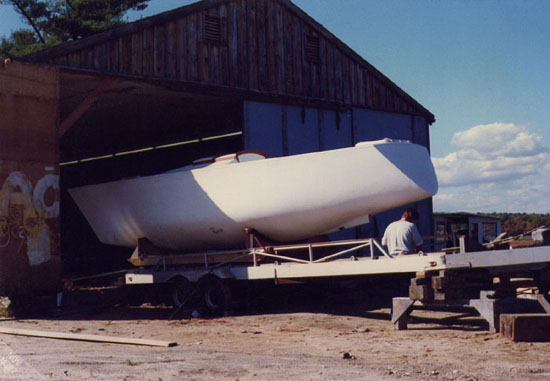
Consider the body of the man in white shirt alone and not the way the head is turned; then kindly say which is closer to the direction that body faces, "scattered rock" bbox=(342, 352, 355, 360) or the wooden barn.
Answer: the wooden barn

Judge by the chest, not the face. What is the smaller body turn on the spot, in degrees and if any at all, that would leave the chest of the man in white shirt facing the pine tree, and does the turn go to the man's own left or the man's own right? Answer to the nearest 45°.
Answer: approximately 90° to the man's own left

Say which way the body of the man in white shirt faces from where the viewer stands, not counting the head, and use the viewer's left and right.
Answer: facing away from the viewer and to the right of the viewer

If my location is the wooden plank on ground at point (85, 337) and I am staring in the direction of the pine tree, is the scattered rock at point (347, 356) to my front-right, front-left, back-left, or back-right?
back-right

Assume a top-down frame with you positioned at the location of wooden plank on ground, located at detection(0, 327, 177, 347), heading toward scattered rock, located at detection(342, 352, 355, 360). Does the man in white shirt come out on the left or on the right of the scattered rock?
left

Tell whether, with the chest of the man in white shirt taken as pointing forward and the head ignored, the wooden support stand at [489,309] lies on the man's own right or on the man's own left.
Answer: on the man's own right

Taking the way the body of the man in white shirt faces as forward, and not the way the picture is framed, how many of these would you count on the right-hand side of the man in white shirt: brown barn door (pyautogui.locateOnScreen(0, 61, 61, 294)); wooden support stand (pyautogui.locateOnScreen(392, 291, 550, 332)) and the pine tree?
1

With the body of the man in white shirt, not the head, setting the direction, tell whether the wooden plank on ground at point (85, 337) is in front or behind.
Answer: behind

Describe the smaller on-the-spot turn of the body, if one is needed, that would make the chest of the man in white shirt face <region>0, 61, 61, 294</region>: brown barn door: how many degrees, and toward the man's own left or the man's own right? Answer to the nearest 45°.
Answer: approximately 135° to the man's own left

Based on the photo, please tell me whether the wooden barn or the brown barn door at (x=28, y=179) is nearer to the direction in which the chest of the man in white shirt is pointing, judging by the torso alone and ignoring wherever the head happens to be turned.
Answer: the wooden barn
